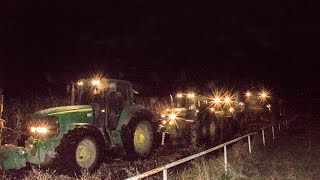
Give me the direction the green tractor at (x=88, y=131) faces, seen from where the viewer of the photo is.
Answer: facing the viewer and to the left of the viewer
